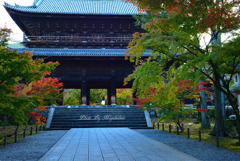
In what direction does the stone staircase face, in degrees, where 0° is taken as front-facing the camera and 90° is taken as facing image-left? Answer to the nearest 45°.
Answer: approximately 0°
